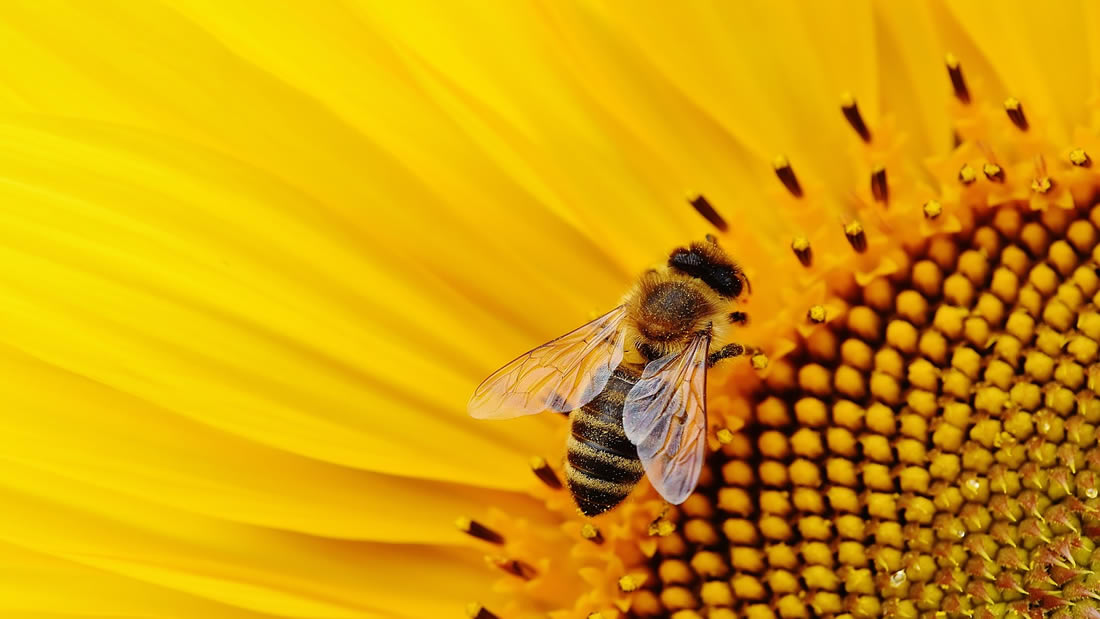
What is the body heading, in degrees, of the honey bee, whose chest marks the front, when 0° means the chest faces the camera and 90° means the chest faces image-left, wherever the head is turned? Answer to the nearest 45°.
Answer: approximately 225°
